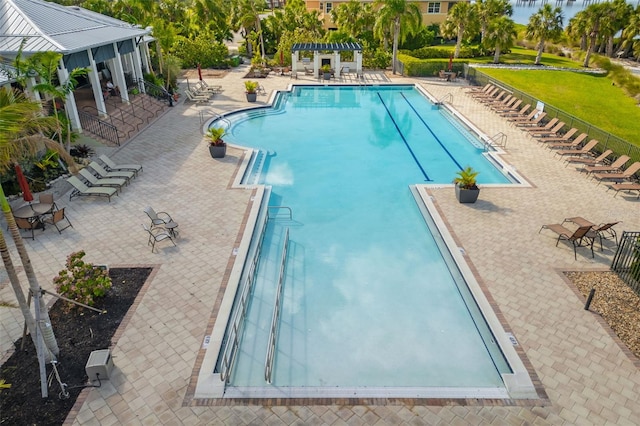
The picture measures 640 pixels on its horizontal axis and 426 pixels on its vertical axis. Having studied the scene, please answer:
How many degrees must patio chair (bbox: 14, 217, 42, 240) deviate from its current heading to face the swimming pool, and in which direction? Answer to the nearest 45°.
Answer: approximately 90° to its right

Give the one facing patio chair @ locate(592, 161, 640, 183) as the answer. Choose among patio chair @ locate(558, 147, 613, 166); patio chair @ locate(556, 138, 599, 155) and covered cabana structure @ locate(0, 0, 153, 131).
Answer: the covered cabana structure

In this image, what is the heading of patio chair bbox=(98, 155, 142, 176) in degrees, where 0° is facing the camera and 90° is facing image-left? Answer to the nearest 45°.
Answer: approximately 270°

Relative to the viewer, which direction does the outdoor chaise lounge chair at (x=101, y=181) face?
to the viewer's right

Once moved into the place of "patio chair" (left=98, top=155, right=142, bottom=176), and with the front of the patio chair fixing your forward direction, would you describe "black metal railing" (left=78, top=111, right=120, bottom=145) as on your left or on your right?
on your left

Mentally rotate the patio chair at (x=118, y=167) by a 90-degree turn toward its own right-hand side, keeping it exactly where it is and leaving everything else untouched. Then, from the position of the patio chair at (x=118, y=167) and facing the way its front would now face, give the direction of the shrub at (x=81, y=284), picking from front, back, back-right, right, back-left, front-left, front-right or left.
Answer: front

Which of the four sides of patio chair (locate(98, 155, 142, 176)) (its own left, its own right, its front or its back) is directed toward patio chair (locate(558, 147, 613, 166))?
front

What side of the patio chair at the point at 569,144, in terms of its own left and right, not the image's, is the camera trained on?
left

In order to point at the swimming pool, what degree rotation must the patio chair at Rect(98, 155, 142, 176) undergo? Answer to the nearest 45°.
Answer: approximately 45° to its right

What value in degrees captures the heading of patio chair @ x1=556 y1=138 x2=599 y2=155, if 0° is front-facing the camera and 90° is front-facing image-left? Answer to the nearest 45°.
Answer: approximately 90°

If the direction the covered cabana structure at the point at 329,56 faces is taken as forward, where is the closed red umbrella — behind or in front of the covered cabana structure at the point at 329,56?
in front

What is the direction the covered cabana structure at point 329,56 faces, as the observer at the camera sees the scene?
facing the viewer

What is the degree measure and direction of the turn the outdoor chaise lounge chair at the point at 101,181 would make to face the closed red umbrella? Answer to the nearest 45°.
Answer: approximately 180°

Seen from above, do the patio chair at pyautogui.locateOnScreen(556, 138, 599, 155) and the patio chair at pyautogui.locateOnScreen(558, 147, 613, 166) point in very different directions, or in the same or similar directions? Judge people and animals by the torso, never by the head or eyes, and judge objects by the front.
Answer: same or similar directions

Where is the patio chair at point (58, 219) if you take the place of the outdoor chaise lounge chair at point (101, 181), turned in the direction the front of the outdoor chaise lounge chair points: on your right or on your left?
on your right

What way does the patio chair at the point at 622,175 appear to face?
to the viewer's left

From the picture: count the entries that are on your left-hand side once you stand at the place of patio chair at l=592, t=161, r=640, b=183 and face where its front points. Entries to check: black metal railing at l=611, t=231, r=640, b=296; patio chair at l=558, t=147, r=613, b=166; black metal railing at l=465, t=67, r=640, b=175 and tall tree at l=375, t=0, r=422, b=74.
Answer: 1

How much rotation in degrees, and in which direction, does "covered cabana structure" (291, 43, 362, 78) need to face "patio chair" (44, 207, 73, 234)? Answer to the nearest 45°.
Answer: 0° — it already faces it
